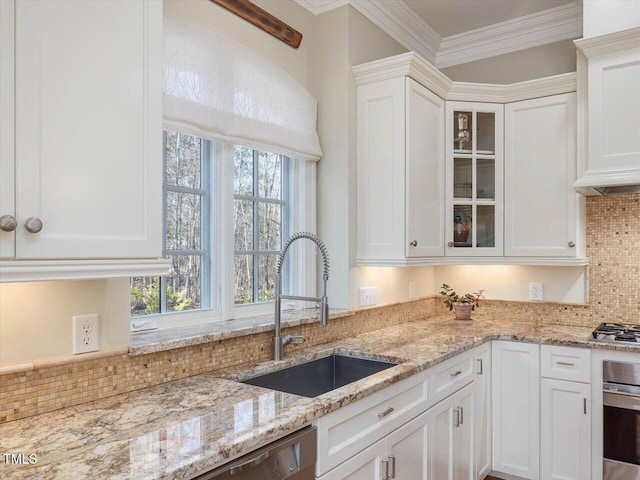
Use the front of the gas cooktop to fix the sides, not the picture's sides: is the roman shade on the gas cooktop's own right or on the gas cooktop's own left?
on the gas cooktop's own right

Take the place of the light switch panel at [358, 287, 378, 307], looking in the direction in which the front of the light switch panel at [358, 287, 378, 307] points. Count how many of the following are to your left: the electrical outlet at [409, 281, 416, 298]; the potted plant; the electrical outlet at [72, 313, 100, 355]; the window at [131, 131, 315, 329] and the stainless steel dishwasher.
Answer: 2

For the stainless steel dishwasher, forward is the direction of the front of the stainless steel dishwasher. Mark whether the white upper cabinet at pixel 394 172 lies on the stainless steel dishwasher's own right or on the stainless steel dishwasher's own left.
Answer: on the stainless steel dishwasher's own left

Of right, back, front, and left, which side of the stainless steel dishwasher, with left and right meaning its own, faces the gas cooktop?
left

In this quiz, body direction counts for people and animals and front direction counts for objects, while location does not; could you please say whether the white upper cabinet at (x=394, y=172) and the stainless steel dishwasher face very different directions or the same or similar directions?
same or similar directions

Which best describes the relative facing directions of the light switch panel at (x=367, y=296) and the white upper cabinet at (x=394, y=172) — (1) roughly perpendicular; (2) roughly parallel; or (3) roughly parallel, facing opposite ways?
roughly parallel

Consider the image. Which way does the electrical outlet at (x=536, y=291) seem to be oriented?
toward the camera

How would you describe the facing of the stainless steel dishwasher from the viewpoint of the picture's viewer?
facing the viewer and to the right of the viewer

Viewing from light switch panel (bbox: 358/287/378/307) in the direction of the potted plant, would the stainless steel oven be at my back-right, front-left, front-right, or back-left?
front-right

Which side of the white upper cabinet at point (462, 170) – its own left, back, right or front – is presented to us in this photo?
front

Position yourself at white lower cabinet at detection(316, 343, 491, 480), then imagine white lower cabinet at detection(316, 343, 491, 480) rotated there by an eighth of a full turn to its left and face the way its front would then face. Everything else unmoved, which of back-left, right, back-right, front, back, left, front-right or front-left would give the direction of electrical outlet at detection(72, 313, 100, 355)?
back-right

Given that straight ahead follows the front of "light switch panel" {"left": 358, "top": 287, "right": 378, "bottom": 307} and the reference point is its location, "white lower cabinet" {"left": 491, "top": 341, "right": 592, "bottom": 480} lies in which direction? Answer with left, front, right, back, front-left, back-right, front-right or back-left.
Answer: front-left
